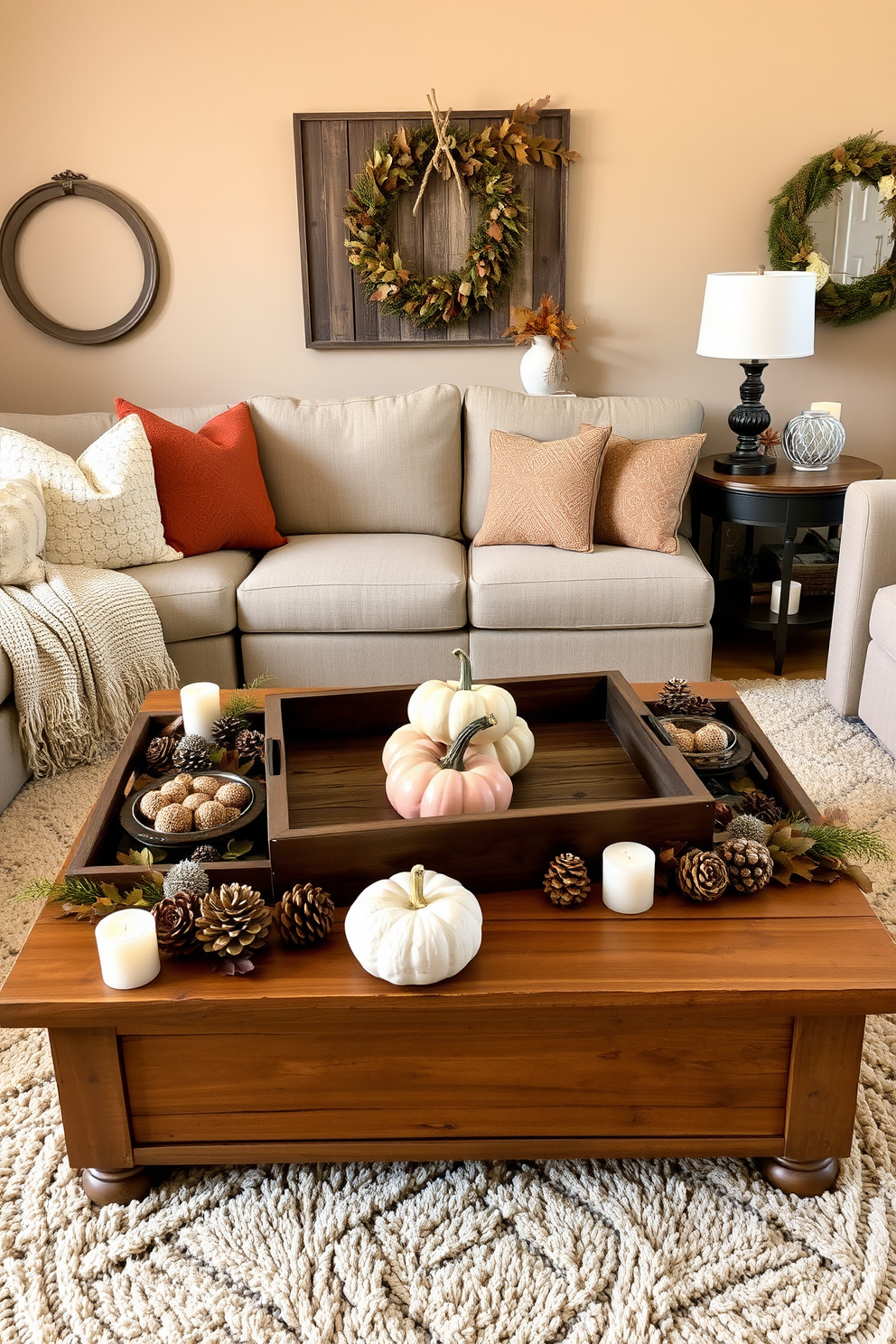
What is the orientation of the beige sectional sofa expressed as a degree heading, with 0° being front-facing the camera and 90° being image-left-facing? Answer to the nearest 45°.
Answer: approximately 0°

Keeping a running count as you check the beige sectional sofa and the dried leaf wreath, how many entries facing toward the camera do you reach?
2

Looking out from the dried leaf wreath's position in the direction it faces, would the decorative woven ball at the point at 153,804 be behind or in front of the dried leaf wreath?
in front

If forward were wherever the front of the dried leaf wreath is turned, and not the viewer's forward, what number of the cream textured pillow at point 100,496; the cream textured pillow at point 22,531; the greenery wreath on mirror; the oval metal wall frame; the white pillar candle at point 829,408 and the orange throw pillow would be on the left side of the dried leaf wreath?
2

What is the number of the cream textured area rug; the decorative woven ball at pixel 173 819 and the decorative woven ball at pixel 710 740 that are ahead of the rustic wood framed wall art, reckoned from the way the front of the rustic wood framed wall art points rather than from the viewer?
3

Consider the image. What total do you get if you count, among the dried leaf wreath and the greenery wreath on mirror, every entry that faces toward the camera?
2
